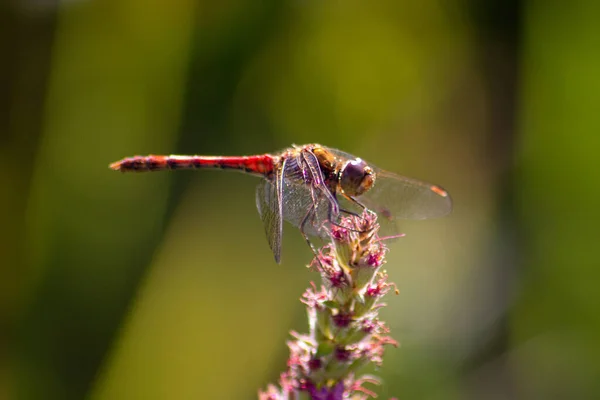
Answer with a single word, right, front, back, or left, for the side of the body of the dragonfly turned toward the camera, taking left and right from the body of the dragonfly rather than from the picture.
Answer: right
